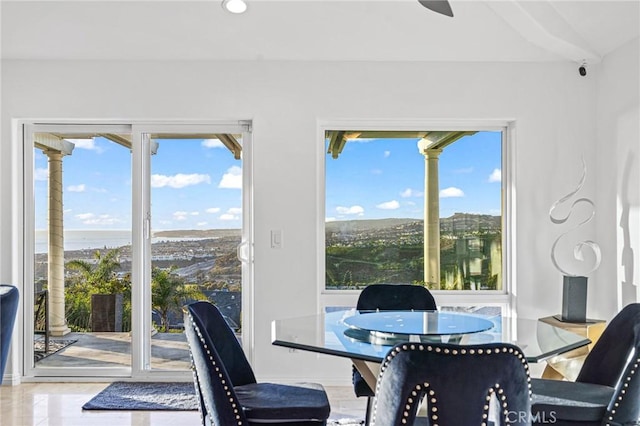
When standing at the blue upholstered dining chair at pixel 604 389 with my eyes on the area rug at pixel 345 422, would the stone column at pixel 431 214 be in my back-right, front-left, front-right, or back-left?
front-right

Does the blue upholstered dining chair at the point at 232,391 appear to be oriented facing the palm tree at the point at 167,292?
no

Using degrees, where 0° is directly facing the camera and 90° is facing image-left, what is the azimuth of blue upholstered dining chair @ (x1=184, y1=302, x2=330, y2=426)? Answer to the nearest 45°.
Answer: approximately 270°

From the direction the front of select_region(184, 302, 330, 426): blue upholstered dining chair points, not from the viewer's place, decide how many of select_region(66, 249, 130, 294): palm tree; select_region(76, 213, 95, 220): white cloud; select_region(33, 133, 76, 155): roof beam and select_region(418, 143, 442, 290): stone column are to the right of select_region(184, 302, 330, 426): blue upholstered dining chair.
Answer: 0

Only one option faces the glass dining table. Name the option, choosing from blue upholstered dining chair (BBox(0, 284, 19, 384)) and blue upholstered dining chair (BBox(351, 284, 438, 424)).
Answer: blue upholstered dining chair (BBox(351, 284, 438, 424))

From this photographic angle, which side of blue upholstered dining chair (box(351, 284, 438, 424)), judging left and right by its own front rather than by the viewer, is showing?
front

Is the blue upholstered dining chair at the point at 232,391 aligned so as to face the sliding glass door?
no

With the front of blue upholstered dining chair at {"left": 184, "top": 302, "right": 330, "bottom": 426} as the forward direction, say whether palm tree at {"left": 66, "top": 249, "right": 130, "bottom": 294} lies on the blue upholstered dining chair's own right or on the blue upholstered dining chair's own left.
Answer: on the blue upholstered dining chair's own left
